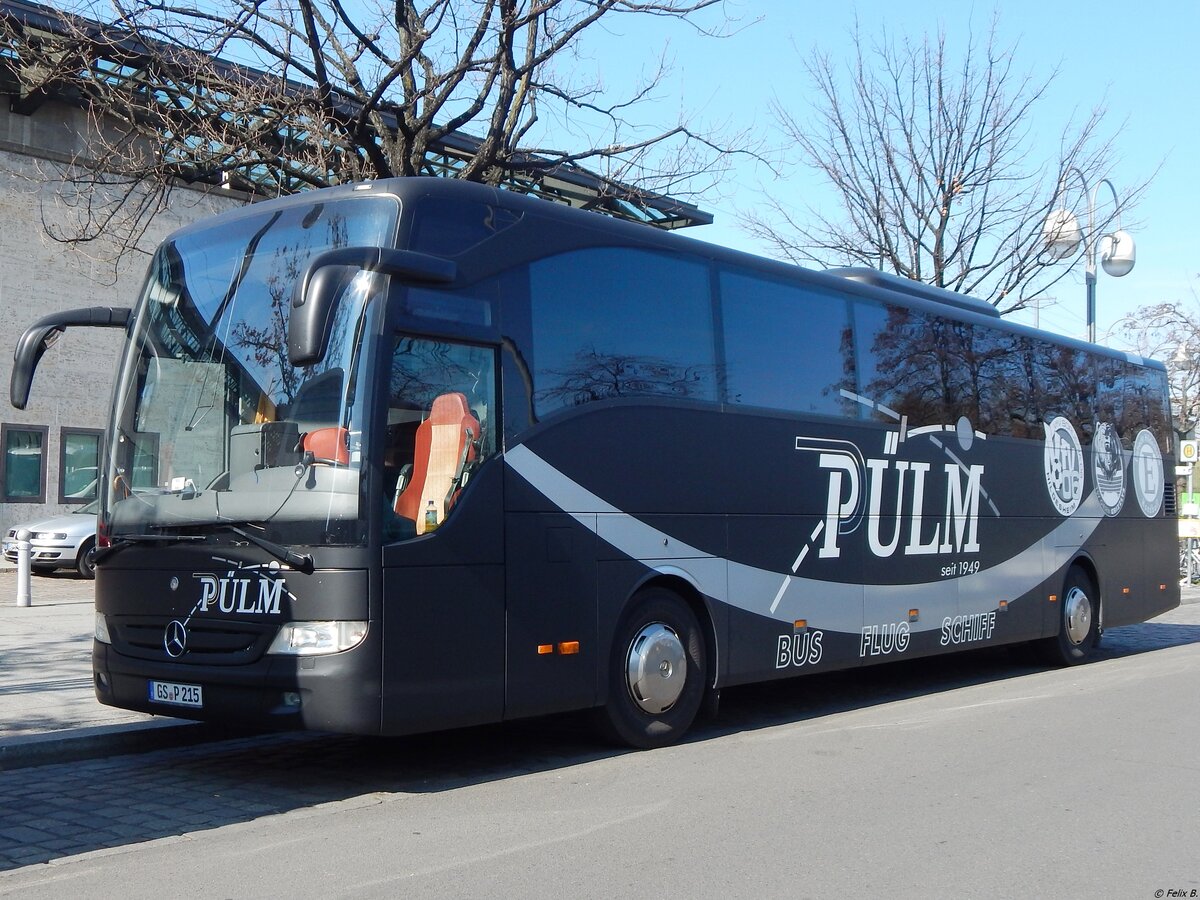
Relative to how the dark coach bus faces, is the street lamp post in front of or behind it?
behind

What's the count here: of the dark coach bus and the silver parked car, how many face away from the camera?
0

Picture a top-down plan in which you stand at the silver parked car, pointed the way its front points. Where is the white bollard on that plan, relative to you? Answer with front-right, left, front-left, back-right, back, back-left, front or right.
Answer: front-left

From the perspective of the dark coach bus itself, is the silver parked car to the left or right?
on its right

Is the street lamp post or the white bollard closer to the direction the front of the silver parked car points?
the white bollard

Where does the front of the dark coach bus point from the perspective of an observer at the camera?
facing the viewer and to the left of the viewer
